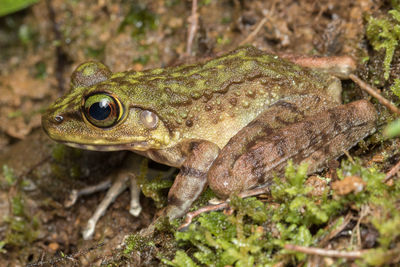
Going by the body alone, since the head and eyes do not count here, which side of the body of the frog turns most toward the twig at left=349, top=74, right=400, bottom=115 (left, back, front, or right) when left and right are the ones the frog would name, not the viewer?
back

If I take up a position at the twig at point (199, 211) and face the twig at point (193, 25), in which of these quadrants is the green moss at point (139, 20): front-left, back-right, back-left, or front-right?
front-left

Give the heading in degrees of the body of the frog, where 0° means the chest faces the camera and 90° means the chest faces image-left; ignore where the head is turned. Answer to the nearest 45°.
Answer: approximately 90°

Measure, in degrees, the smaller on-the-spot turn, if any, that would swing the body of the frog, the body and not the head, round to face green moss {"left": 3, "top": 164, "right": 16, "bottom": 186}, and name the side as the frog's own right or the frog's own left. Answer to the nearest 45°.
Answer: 0° — it already faces it

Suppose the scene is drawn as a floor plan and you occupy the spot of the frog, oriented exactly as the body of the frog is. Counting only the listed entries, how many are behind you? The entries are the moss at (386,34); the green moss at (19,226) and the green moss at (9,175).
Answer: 1
